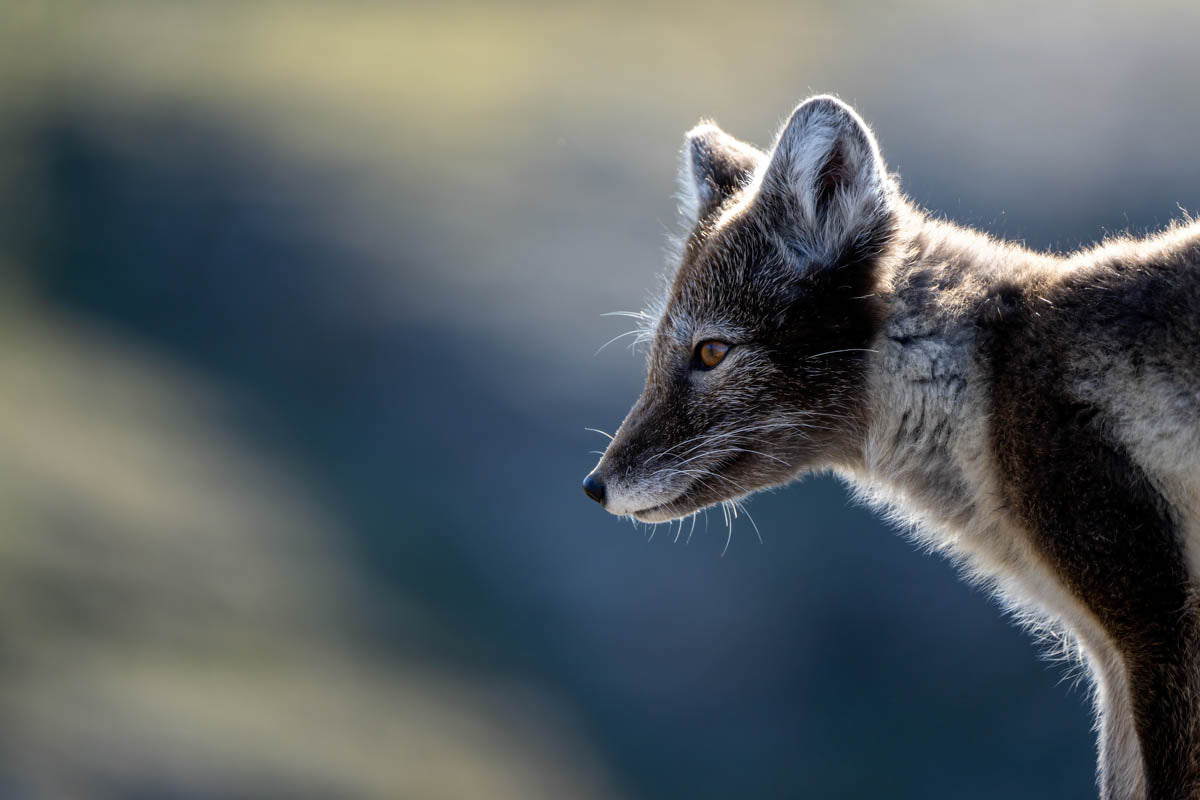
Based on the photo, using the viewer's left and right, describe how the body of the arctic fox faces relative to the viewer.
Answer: facing to the left of the viewer
